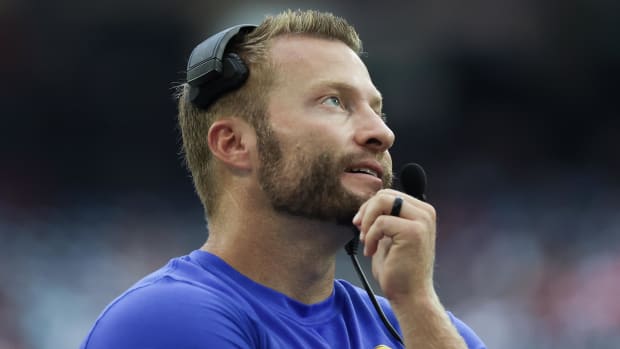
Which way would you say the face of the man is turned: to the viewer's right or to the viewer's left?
to the viewer's right

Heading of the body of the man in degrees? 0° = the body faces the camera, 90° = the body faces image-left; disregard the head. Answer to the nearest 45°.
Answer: approximately 315°
